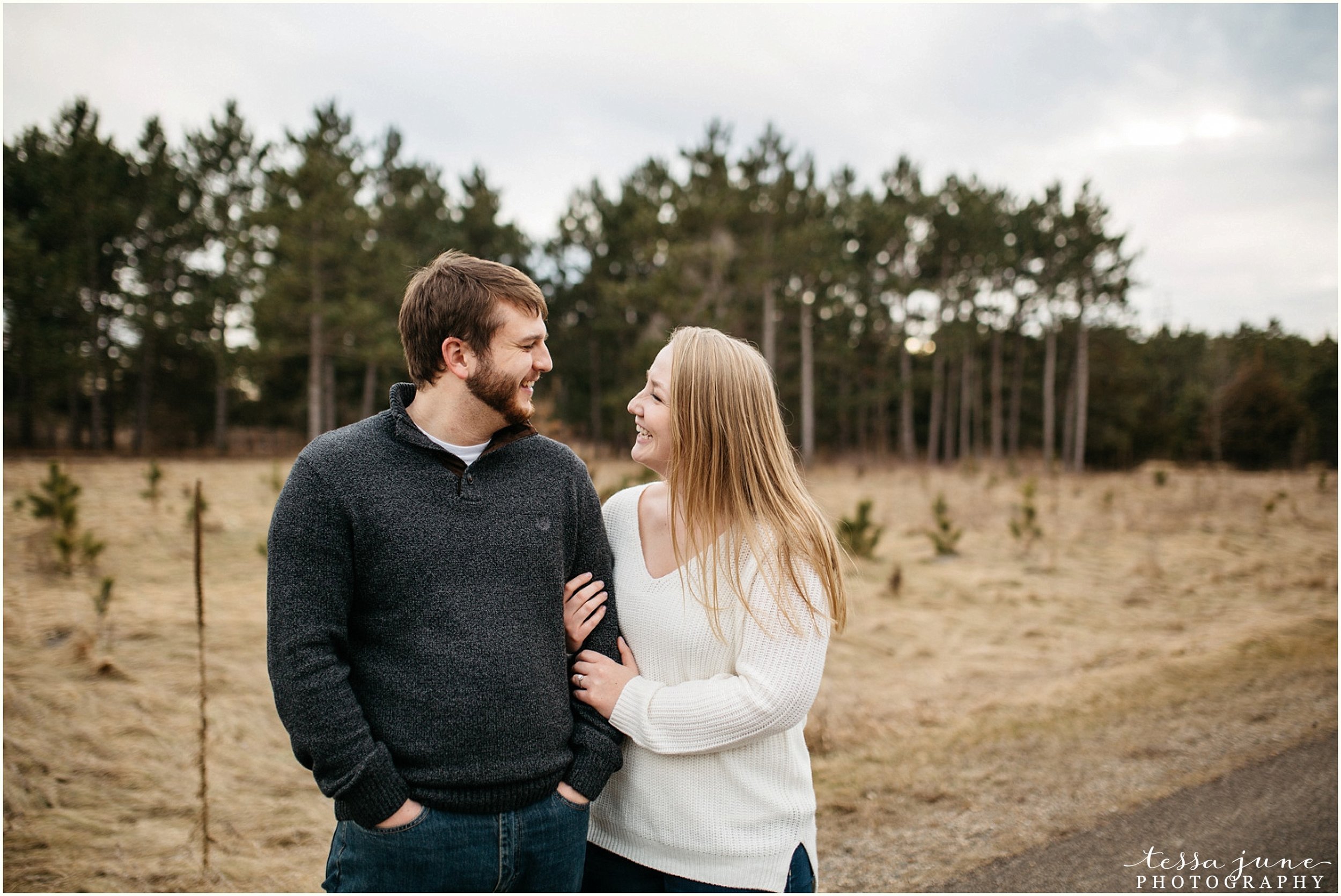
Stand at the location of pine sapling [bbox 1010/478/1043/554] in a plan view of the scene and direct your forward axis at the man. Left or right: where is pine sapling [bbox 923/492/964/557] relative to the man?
right

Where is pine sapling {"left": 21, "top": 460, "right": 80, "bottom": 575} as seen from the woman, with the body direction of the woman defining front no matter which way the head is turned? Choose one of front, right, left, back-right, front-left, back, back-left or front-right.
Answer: right

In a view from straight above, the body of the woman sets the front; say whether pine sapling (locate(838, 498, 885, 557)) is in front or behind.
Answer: behind

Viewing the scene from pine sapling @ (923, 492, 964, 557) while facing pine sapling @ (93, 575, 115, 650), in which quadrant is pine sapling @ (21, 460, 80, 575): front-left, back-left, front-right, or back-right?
front-right

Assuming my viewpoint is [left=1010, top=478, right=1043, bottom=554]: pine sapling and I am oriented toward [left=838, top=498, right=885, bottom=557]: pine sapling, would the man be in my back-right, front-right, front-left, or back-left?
front-left

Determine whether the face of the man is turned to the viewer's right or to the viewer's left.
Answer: to the viewer's right

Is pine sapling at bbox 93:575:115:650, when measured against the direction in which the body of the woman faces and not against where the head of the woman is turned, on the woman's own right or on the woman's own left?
on the woman's own right

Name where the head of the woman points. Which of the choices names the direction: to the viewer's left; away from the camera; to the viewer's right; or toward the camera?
to the viewer's left

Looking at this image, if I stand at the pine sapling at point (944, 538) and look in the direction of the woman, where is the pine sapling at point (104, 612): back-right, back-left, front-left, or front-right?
front-right

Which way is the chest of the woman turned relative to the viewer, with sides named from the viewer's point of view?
facing the viewer and to the left of the viewer

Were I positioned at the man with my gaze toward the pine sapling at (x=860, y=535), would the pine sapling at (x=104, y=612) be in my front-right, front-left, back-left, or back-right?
front-left
